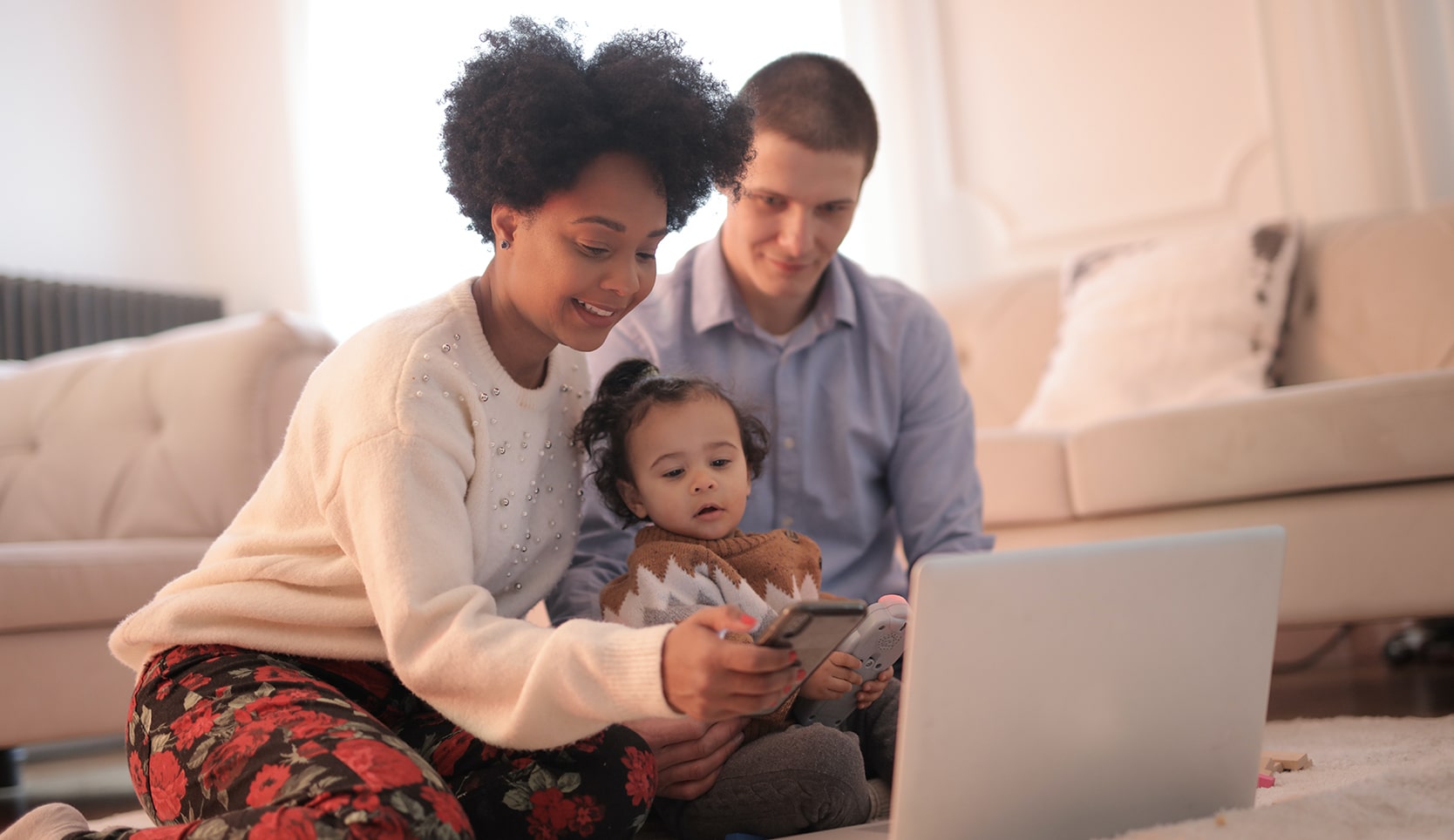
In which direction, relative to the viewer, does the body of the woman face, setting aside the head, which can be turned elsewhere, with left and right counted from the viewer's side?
facing the viewer and to the right of the viewer

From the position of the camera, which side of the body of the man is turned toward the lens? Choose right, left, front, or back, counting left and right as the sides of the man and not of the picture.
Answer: front

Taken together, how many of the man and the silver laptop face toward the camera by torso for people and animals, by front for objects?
1

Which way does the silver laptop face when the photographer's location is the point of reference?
facing away from the viewer and to the left of the viewer

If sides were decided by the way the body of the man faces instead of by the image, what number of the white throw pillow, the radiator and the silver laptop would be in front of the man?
1

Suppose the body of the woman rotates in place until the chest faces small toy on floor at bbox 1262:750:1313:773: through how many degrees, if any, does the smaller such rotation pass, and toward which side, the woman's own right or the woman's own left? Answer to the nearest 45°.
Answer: approximately 45° to the woman's own left

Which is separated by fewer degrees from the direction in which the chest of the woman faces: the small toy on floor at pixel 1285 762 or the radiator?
the small toy on floor

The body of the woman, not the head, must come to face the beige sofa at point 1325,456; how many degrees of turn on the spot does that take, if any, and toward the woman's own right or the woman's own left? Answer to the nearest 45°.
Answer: approximately 45° to the woman's own left

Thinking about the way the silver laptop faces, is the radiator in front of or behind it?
in front

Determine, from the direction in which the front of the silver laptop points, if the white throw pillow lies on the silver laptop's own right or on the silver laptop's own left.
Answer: on the silver laptop's own right
